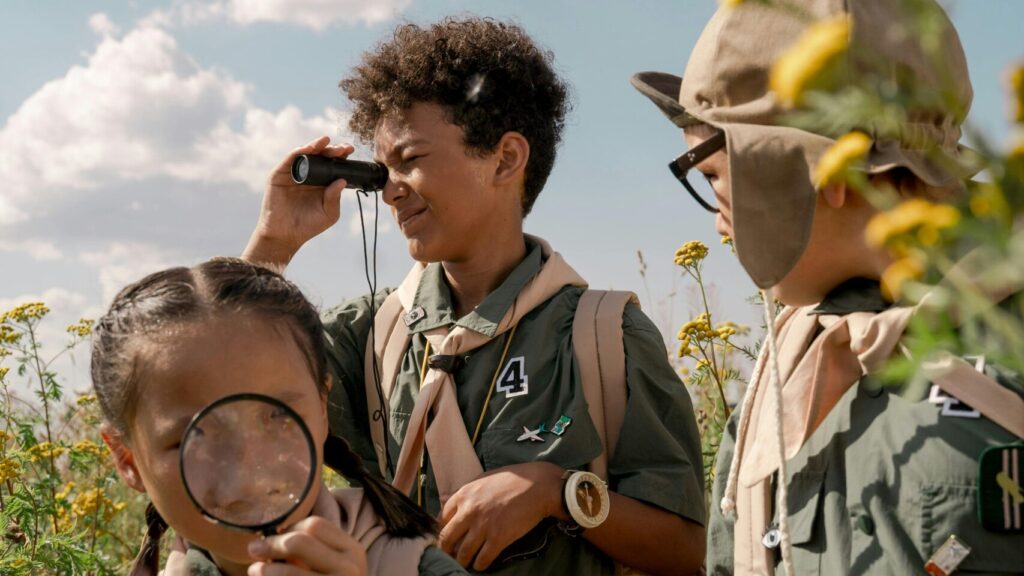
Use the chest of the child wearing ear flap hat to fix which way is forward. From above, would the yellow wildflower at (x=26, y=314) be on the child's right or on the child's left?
on the child's right

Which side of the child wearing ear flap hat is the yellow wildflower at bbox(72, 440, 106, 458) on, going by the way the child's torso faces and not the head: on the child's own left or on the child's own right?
on the child's own right

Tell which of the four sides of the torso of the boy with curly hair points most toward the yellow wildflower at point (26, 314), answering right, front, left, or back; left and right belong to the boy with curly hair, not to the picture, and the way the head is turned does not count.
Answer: right

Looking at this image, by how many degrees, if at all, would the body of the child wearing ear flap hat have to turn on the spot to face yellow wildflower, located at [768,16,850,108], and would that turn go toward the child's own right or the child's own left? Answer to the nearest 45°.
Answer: approximately 45° to the child's own left

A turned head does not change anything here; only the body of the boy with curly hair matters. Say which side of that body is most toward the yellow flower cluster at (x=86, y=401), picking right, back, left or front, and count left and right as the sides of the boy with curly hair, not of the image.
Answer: right

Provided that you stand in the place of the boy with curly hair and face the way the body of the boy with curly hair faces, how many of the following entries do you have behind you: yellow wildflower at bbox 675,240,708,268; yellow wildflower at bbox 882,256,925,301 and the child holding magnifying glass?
1

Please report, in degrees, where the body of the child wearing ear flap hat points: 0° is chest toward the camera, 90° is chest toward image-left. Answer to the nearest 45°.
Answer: approximately 45°

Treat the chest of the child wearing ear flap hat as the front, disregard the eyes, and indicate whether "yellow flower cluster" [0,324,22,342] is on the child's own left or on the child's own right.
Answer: on the child's own right

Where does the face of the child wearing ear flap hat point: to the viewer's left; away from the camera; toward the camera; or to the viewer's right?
to the viewer's left

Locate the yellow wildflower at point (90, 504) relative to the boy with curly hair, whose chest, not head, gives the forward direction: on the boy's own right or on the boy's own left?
on the boy's own right

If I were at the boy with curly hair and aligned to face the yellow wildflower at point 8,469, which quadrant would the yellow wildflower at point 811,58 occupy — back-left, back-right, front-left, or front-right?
back-left

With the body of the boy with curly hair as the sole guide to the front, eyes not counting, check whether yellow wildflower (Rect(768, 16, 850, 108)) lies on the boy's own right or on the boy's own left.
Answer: on the boy's own left
